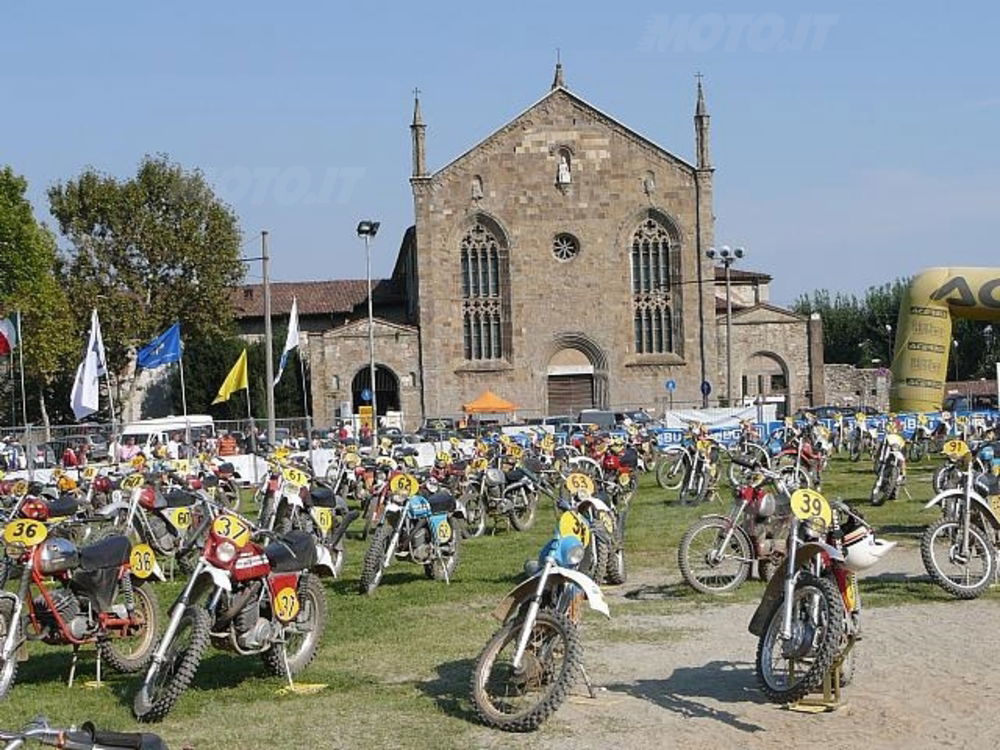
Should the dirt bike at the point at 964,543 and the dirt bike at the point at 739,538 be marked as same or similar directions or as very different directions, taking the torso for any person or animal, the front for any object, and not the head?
same or similar directions

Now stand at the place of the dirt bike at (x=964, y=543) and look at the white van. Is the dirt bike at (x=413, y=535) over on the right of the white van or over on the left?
left

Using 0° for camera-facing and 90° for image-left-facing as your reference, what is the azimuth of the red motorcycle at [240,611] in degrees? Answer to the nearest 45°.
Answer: approximately 45°

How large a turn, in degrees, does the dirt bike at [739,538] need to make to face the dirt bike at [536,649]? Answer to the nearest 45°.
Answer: approximately 45° to its left

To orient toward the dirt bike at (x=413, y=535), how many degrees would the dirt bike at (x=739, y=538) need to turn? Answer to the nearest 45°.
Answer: approximately 45° to its right

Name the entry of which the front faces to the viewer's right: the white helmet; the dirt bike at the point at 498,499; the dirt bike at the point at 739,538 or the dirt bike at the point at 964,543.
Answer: the white helmet

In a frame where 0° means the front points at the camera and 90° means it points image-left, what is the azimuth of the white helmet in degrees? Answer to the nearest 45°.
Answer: approximately 270°

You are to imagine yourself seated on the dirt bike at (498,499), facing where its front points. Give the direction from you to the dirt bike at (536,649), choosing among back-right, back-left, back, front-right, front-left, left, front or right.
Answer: front-left

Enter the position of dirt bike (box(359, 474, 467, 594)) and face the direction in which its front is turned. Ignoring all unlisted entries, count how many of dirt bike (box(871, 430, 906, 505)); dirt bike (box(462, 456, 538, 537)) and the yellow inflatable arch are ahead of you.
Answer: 0

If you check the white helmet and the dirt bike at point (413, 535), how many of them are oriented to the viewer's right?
1

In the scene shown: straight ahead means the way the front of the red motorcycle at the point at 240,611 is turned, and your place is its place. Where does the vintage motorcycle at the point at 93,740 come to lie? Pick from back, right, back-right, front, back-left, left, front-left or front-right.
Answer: front-left

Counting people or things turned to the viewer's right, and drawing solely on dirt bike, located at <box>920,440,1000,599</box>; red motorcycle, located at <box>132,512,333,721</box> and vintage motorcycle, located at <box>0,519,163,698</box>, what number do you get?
0

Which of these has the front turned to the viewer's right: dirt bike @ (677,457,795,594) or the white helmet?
the white helmet

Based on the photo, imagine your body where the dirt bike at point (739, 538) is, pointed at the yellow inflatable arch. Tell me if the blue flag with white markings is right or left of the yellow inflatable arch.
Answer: left

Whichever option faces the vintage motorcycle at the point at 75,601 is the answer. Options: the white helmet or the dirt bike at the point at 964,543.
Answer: the dirt bike

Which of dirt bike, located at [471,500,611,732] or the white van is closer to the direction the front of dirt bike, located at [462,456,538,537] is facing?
the dirt bike

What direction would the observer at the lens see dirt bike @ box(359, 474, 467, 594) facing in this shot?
facing the viewer and to the left of the viewer

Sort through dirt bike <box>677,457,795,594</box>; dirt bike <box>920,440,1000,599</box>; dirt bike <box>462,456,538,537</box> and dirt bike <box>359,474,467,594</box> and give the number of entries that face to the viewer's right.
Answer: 0

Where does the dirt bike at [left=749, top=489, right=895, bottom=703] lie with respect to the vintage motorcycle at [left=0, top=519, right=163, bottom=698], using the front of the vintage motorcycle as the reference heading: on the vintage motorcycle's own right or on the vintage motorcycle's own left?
on the vintage motorcycle's own left

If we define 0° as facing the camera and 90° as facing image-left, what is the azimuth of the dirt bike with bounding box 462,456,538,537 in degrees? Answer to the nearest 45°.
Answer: approximately 45°

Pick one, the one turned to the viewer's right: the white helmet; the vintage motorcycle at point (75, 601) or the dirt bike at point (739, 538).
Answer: the white helmet

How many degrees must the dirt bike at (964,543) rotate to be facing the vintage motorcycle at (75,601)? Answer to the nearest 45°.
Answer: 0° — it already faces it

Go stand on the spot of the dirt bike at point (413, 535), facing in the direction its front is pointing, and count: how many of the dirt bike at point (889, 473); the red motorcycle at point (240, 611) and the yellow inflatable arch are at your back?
2

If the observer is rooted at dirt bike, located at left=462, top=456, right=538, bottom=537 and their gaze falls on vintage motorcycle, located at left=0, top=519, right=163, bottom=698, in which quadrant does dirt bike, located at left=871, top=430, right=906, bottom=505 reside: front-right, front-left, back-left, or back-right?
back-left
